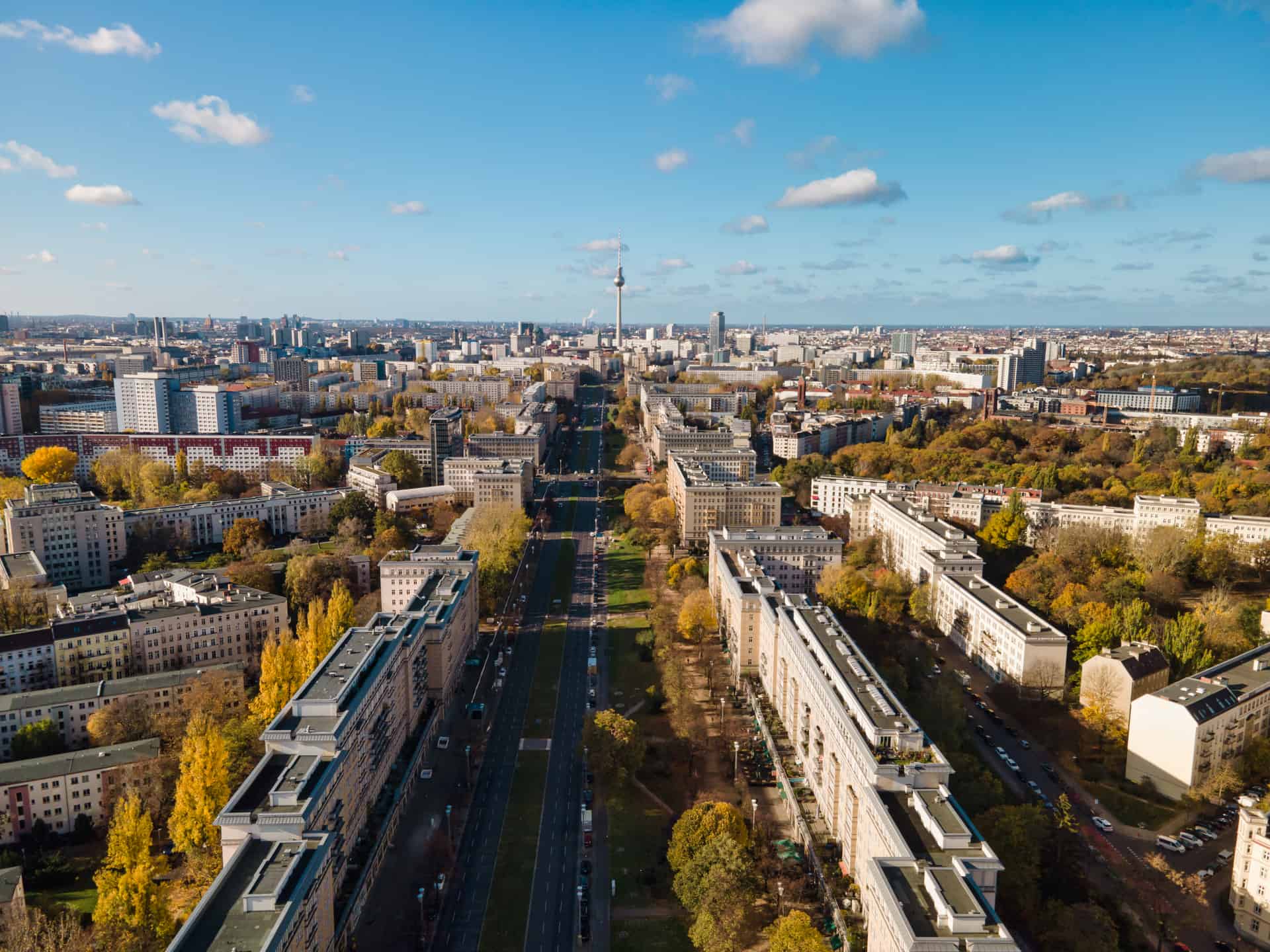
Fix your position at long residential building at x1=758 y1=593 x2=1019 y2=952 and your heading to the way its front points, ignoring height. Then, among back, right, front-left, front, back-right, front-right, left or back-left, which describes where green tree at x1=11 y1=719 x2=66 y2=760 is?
front

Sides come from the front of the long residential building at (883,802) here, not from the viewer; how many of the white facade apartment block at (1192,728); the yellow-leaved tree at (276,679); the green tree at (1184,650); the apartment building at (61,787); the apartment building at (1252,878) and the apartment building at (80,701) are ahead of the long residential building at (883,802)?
3

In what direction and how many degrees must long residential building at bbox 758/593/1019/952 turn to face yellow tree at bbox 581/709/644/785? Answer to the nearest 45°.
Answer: approximately 45° to its right

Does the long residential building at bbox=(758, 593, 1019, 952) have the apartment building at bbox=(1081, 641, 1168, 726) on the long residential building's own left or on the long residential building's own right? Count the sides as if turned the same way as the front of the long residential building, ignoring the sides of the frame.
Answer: on the long residential building's own right

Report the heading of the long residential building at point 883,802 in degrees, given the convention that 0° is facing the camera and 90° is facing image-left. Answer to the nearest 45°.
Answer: approximately 90°

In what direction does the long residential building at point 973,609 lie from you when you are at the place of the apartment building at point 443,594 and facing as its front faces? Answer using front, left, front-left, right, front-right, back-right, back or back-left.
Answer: front

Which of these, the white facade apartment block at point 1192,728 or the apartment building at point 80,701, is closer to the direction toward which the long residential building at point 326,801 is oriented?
the white facade apartment block

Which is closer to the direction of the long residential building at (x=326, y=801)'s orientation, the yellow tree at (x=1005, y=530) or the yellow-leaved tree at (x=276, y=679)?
the yellow tree

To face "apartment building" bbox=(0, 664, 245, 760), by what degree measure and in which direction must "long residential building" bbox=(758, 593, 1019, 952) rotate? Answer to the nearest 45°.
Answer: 0° — it already faces it

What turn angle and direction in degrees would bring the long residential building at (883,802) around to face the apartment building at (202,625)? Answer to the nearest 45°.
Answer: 0° — it already faces it

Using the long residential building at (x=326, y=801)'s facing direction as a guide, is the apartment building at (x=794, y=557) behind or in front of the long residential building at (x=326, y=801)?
in front

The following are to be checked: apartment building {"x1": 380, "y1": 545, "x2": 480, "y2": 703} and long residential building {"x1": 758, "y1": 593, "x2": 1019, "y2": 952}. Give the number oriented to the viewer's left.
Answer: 1

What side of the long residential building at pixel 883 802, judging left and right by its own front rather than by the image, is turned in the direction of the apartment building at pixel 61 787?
front

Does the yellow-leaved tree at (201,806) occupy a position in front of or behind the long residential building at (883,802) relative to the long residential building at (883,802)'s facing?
in front

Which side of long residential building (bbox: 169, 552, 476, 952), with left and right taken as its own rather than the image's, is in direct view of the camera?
right

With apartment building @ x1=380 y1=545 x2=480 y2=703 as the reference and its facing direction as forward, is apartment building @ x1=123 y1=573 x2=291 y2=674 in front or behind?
behind
